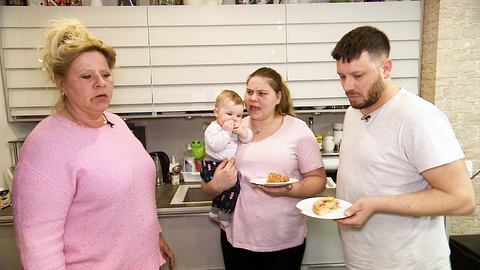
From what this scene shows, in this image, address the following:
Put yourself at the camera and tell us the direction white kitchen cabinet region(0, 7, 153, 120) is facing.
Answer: facing the viewer

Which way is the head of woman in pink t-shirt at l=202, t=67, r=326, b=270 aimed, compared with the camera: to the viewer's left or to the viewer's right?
to the viewer's left

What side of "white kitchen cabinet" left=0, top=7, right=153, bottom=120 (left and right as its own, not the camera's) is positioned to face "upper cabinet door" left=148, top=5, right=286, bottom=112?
left

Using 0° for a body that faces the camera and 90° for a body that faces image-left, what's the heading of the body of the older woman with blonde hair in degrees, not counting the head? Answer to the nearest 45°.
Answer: approximately 315°

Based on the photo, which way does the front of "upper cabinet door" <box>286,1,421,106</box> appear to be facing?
toward the camera

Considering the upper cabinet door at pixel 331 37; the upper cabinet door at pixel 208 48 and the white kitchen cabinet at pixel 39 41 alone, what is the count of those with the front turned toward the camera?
3

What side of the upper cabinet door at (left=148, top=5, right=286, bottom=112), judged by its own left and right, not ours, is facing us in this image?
front

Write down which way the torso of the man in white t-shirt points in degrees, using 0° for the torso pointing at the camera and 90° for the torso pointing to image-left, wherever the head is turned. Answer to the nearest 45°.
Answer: approximately 45°

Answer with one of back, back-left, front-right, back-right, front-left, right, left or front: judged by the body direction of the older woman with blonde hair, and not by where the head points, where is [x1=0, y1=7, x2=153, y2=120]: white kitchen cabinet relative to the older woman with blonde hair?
back-left

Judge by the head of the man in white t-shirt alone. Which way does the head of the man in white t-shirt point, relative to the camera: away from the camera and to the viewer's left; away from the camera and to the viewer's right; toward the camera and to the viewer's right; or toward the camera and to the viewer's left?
toward the camera and to the viewer's left

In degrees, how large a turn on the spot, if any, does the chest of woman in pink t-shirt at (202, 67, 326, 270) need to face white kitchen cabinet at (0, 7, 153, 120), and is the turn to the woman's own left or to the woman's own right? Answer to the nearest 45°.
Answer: approximately 90° to the woman's own right

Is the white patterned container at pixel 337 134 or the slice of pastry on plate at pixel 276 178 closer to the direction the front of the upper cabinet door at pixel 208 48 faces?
the slice of pastry on plate

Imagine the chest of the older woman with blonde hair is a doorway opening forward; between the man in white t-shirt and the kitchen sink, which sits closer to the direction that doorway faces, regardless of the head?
the man in white t-shirt

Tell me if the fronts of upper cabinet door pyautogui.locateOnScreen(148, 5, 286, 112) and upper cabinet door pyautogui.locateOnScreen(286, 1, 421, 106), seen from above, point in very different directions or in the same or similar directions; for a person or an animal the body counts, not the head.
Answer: same or similar directions
